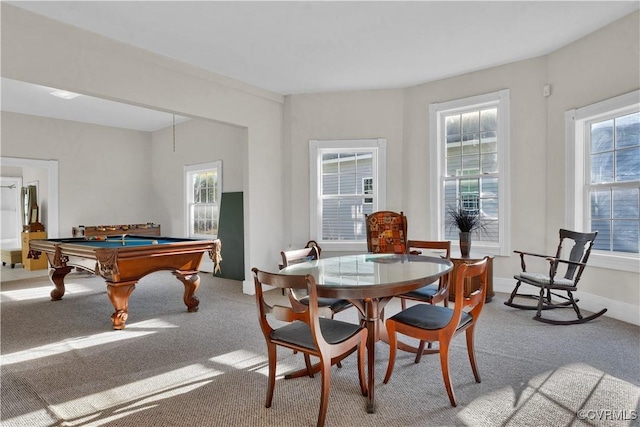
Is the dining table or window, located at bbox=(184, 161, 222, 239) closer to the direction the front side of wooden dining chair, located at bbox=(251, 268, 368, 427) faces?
the dining table

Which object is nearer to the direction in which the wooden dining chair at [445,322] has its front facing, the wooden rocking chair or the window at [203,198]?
the window

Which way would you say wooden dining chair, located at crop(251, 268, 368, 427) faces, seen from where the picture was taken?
facing away from the viewer and to the right of the viewer

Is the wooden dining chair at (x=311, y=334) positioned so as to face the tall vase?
yes

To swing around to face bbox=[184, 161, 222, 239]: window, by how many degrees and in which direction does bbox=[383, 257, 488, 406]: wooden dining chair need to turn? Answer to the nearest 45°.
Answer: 0° — it already faces it

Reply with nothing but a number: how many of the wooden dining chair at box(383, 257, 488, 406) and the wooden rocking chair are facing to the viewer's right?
0

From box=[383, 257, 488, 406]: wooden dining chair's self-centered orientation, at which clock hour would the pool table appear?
The pool table is roughly at 11 o'clock from the wooden dining chair.

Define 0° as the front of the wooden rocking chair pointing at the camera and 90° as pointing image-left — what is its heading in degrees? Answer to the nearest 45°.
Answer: approximately 45°

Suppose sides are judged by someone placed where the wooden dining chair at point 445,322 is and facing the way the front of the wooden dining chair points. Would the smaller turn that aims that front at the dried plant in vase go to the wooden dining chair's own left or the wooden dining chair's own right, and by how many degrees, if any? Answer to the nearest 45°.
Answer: approximately 45° to the wooden dining chair's own right

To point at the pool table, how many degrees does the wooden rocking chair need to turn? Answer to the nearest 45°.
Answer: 0° — it already faces it

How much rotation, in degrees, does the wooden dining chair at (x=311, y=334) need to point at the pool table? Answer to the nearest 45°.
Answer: approximately 90° to its left

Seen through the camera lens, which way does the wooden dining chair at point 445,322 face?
facing away from the viewer and to the left of the viewer

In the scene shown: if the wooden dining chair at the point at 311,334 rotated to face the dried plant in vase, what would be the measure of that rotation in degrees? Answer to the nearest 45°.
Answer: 0° — it already faces it

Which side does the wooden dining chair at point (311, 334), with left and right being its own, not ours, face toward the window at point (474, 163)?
front
